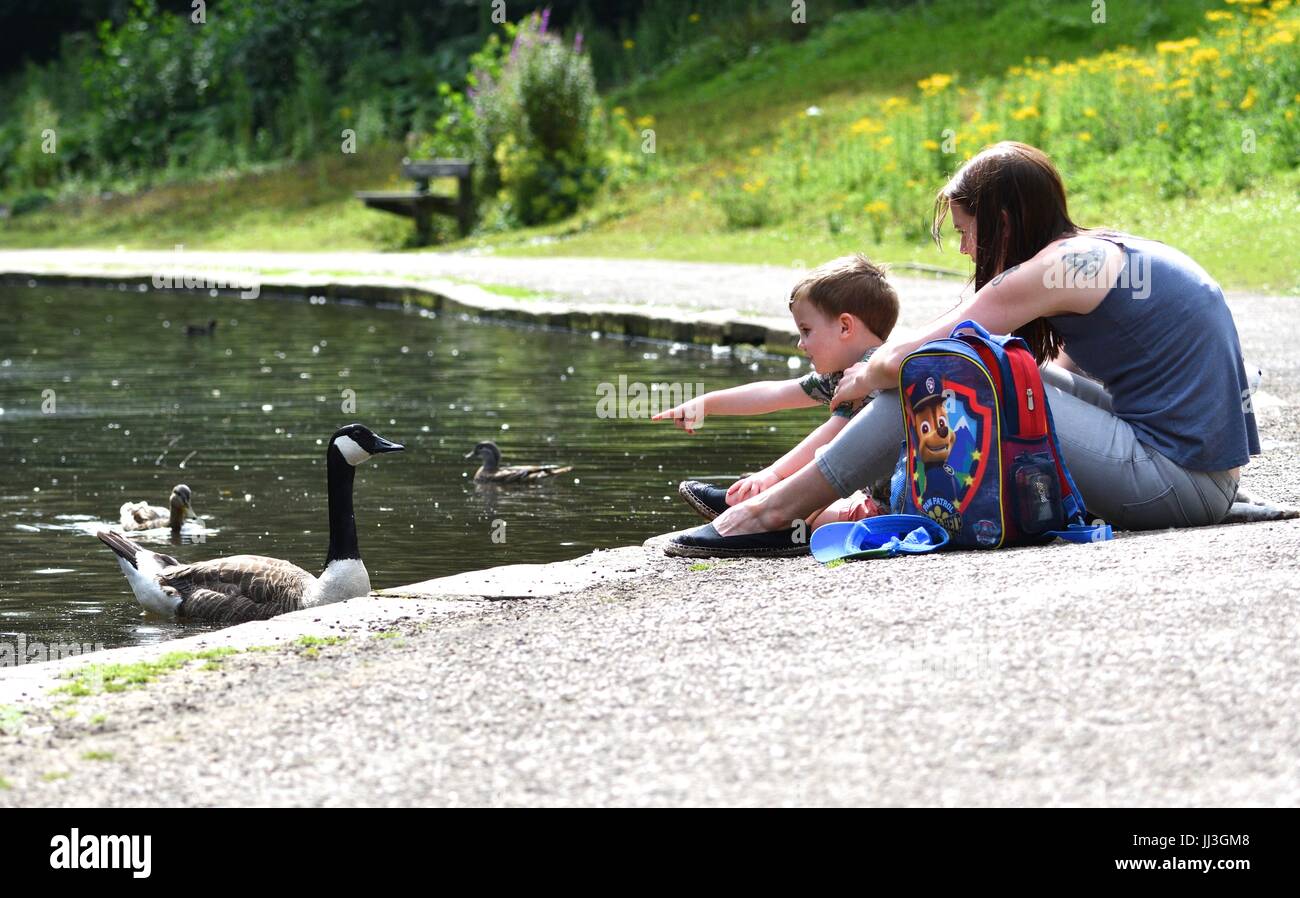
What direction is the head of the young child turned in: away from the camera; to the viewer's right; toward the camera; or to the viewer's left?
to the viewer's left

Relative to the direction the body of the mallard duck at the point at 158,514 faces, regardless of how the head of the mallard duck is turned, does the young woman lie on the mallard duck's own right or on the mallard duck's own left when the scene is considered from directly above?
on the mallard duck's own right

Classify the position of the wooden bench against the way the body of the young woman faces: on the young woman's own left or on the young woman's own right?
on the young woman's own right

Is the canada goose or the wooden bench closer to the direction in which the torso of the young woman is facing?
the canada goose

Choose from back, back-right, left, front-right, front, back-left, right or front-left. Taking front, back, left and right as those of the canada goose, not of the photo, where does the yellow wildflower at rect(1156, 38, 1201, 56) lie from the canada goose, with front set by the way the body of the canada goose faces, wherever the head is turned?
front-left

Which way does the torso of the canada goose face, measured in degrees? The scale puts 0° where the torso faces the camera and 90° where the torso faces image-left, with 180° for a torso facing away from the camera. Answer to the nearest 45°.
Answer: approximately 270°

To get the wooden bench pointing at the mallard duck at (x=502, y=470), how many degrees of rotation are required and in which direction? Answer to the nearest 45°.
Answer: approximately 45° to its left

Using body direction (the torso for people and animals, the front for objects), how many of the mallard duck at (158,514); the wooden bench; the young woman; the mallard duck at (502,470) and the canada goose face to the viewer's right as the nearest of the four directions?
2

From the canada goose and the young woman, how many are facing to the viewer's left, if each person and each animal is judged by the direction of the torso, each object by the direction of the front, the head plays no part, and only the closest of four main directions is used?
1

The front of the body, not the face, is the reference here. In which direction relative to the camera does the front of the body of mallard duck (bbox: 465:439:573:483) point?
to the viewer's left

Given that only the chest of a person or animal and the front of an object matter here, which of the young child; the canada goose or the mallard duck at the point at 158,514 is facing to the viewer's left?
the young child

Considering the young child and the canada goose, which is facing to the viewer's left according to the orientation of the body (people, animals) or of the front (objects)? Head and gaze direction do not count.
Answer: the young child

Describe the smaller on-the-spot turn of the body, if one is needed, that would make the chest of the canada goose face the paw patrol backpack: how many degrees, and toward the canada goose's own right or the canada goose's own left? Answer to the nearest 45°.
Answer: approximately 45° to the canada goose's own right

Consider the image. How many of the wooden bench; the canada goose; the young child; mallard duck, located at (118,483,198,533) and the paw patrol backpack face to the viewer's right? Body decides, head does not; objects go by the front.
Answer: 2
